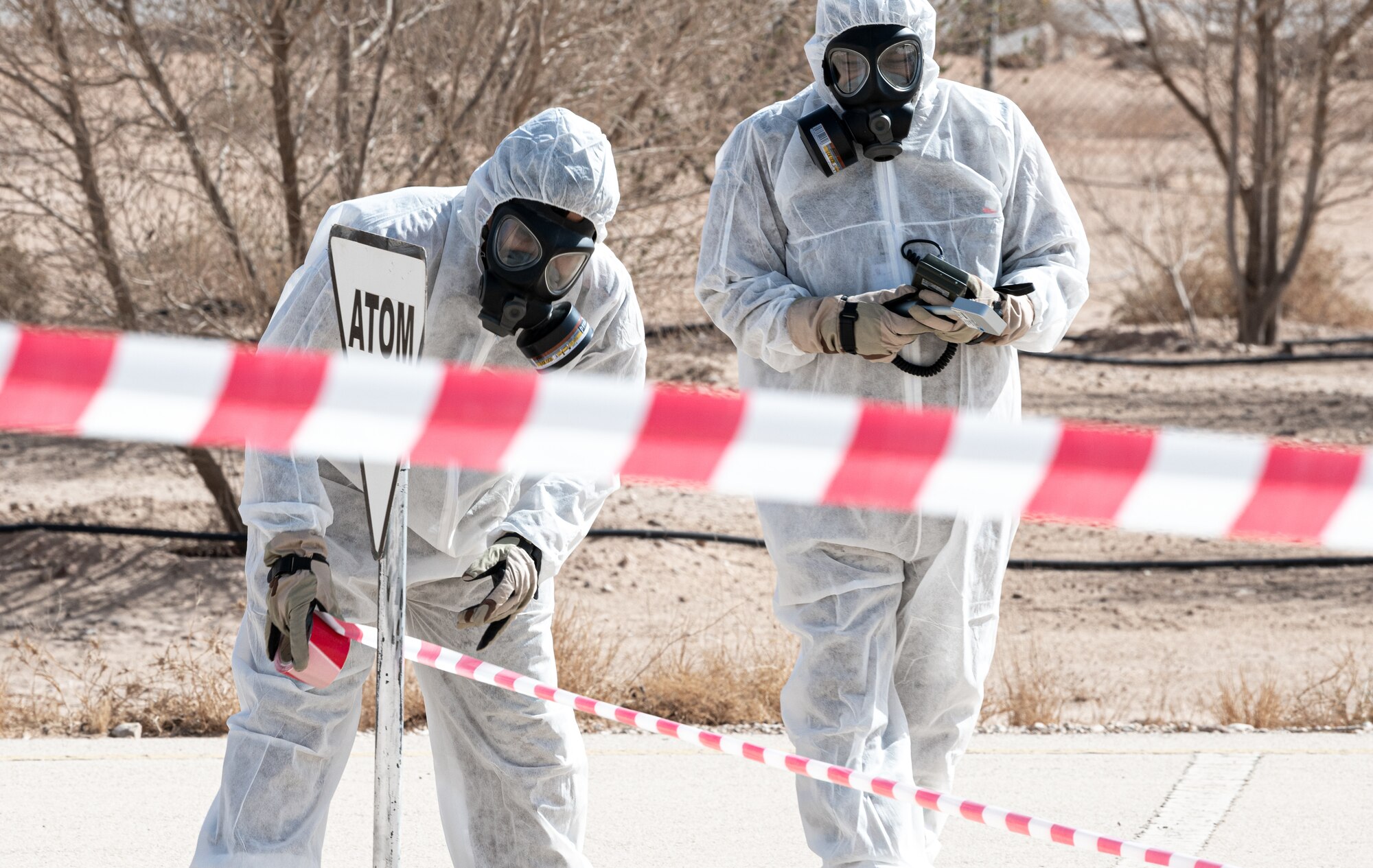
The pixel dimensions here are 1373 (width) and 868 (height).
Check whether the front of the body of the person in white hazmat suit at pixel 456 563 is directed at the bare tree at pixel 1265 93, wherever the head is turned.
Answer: no

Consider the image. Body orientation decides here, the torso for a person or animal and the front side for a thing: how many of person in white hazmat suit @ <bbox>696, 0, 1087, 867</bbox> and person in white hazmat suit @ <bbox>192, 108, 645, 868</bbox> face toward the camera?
2

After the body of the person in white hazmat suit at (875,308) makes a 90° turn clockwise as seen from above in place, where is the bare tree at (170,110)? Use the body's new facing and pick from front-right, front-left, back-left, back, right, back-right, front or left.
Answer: front-right

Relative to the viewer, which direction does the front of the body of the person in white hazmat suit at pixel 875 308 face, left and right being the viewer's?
facing the viewer

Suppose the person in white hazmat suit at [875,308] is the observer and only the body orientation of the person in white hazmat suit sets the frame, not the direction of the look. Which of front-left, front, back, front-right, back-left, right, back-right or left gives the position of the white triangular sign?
front-right

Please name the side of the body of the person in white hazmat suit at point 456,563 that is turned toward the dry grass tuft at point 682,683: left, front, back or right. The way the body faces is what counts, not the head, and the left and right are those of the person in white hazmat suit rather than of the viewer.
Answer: back

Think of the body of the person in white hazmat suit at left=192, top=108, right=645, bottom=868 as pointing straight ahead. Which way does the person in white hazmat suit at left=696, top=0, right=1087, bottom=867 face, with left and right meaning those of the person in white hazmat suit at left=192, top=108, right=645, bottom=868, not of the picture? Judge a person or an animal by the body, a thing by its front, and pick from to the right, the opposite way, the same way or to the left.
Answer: the same way

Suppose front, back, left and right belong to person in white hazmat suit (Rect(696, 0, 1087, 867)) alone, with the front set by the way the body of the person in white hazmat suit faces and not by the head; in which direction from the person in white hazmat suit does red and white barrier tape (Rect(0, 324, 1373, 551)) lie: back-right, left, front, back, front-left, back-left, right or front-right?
front

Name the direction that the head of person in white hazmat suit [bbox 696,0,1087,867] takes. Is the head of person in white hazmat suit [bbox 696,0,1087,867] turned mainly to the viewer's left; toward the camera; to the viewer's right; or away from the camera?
toward the camera

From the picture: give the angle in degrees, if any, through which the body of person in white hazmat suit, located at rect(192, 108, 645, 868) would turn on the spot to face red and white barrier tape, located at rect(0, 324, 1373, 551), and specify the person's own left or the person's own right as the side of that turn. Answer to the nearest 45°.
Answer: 0° — they already face it

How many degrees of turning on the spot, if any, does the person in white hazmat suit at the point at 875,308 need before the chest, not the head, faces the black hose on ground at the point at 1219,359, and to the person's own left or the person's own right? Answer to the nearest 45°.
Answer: approximately 180°

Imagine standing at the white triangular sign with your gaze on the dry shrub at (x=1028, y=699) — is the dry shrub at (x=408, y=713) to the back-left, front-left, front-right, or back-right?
front-left

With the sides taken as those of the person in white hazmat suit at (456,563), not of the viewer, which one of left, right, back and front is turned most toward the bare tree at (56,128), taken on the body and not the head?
back

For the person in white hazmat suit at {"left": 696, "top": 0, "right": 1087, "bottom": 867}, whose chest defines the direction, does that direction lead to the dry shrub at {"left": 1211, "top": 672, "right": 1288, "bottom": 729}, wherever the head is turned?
no

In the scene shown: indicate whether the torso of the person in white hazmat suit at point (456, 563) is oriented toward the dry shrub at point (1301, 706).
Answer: no
